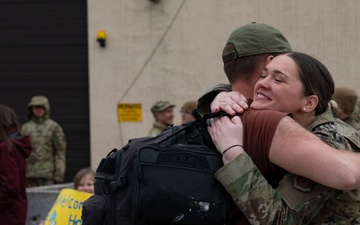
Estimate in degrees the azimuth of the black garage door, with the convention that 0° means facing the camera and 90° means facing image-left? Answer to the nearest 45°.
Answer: approximately 0°

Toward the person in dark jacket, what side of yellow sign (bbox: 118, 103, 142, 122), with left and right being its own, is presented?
front

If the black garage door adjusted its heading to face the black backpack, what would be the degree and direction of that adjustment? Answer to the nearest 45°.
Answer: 0° — it already faces it

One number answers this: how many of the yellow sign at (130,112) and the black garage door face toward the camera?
2

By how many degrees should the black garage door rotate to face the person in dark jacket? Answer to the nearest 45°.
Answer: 0° — it already faces them

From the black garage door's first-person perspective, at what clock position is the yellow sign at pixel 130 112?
The yellow sign is roughly at 10 o'clock from the black garage door.

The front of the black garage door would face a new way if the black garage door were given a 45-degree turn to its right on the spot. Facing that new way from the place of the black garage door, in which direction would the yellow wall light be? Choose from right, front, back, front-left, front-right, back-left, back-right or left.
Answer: left
